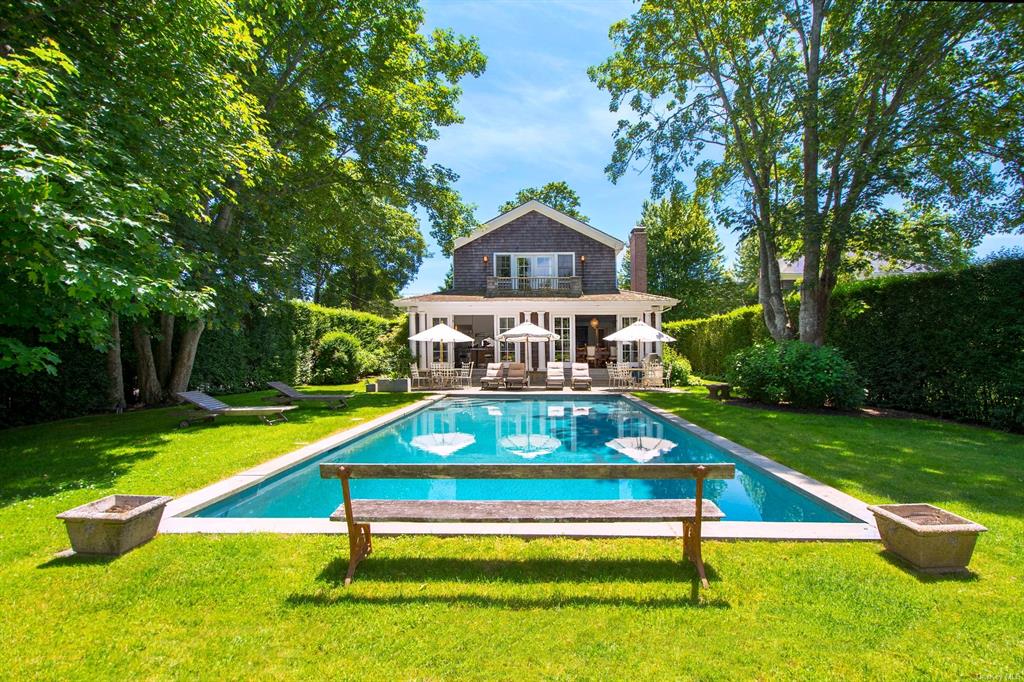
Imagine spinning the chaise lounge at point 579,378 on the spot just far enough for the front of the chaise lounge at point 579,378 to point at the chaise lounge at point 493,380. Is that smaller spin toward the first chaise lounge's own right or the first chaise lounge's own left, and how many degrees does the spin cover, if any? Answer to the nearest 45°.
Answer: approximately 90° to the first chaise lounge's own right

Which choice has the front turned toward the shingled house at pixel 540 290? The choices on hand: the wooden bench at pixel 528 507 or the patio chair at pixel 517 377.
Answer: the wooden bench

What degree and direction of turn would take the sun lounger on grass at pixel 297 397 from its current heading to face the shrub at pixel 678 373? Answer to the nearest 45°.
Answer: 0° — it already faces it

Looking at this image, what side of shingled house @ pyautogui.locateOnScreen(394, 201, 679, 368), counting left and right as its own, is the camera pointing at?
front

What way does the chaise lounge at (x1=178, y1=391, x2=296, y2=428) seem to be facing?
to the viewer's right

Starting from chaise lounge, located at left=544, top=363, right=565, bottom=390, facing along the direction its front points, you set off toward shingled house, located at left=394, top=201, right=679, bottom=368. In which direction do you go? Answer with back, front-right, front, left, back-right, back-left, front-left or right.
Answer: back

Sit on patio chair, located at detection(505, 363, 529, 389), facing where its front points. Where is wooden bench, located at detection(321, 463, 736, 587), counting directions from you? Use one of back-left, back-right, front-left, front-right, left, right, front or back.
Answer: front

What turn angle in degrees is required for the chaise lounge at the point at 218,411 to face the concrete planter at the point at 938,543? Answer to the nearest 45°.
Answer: approximately 45° to its right

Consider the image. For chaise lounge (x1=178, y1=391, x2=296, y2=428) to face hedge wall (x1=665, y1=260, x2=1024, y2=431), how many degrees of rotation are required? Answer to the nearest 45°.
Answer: approximately 45° to its right

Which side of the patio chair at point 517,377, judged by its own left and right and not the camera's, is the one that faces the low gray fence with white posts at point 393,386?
right

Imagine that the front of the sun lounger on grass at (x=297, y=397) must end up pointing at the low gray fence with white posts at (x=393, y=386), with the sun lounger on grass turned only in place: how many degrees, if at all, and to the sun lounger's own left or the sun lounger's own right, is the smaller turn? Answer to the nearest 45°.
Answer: approximately 45° to the sun lounger's own left

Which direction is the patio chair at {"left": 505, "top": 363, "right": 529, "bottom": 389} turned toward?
toward the camera

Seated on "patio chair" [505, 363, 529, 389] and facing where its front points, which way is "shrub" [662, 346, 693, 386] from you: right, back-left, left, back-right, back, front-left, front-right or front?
left

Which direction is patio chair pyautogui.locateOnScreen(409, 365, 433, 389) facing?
to the viewer's right

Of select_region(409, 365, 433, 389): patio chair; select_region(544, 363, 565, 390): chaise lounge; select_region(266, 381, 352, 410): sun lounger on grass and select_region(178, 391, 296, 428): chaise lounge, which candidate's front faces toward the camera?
select_region(544, 363, 565, 390): chaise lounge

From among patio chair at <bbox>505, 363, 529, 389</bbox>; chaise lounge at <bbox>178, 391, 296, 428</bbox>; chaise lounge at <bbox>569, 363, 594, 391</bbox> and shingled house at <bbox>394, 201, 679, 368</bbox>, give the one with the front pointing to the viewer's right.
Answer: chaise lounge at <bbox>178, 391, 296, 428</bbox>

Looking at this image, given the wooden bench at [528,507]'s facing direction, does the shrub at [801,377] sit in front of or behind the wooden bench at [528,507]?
in front

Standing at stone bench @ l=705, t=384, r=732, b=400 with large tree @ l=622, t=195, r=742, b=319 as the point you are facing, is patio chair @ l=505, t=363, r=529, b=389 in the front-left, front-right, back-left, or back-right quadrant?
front-left
